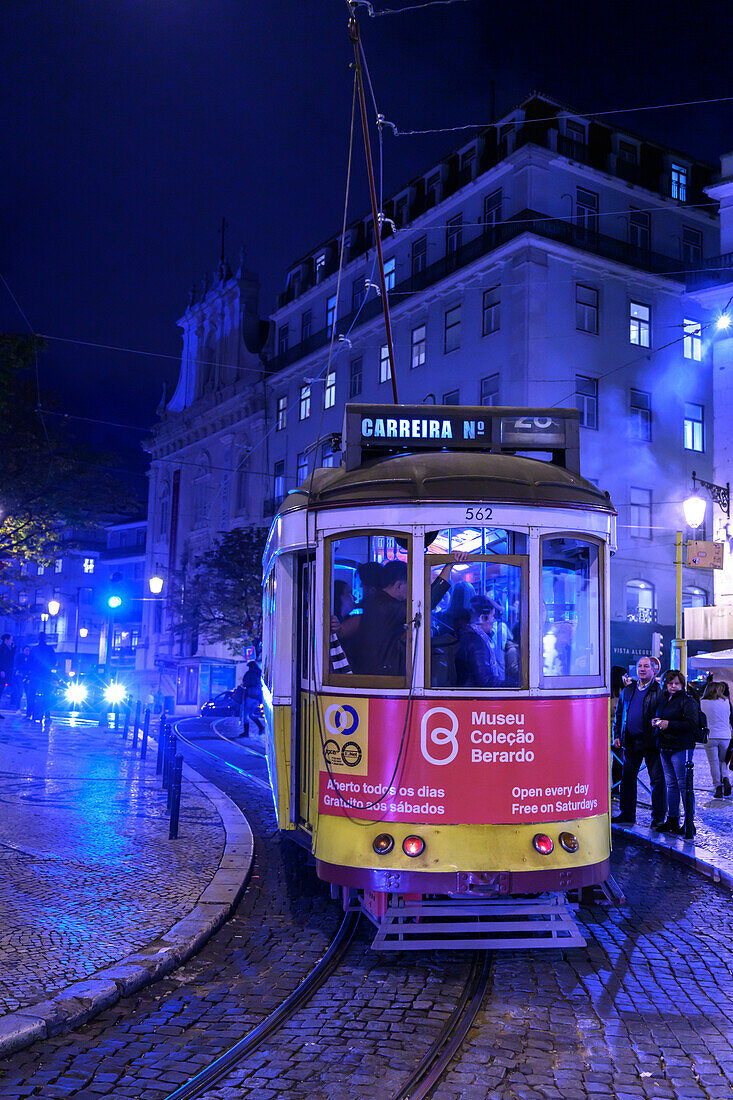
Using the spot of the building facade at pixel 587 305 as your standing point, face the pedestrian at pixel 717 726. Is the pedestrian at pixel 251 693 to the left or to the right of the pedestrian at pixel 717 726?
right

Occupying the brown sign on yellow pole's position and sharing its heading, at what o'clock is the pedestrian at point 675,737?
The pedestrian is roughly at 12 o'clock from the brown sign on yellow pole.

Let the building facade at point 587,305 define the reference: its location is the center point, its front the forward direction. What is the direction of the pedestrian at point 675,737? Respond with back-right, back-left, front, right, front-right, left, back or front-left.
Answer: front-left

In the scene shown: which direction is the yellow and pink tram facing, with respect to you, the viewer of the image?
facing away from the viewer

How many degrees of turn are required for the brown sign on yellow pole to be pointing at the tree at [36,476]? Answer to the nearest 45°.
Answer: approximately 90° to its right

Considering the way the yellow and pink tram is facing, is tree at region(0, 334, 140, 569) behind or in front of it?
in front

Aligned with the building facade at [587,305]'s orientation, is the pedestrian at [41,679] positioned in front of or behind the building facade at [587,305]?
in front
